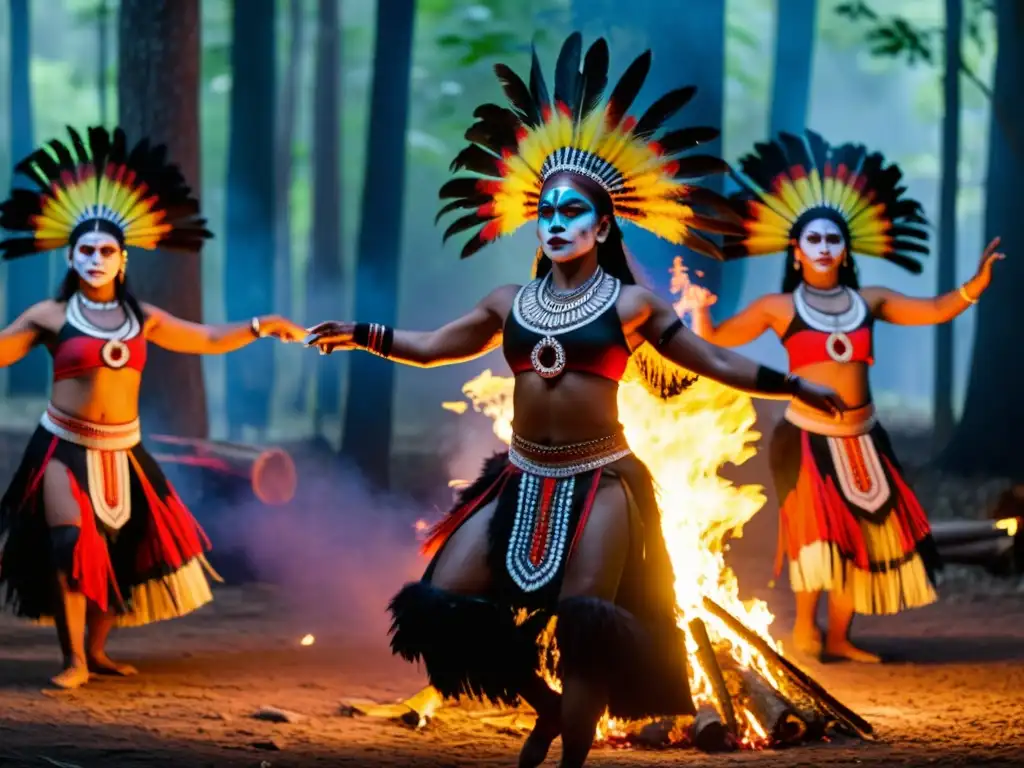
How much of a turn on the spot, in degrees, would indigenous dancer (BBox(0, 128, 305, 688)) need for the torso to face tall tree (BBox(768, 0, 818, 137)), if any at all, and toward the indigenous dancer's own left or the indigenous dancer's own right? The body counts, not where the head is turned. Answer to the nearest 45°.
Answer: approximately 135° to the indigenous dancer's own left

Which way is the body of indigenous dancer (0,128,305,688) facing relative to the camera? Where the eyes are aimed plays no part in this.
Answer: toward the camera

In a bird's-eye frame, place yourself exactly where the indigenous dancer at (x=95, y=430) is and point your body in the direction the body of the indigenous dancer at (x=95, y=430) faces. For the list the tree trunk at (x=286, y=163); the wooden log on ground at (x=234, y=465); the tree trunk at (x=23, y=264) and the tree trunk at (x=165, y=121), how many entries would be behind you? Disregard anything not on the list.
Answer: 4

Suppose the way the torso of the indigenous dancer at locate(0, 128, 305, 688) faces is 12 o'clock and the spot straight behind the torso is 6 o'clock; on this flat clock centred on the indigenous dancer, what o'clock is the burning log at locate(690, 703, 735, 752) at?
The burning log is roughly at 10 o'clock from the indigenous dancer.

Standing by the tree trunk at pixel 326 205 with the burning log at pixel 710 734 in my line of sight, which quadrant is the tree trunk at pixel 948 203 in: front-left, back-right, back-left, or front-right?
front-left

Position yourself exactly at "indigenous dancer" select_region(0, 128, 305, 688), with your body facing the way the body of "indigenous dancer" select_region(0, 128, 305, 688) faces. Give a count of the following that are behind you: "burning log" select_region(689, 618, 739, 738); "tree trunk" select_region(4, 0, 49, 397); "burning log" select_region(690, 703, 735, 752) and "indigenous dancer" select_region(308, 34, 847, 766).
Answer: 1

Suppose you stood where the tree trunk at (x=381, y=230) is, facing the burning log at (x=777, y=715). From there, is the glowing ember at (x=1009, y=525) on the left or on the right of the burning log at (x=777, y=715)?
left

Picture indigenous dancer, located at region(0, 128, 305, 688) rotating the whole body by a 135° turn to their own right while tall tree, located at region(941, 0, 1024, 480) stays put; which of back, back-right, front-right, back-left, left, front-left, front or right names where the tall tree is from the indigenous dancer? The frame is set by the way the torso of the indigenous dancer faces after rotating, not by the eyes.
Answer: right

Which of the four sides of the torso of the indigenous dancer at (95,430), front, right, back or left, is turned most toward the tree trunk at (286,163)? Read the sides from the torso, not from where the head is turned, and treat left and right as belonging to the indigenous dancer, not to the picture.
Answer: back

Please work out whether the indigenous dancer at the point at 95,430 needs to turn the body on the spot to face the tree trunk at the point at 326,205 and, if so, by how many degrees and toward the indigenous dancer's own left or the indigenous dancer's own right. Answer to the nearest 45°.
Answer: approximately 180°

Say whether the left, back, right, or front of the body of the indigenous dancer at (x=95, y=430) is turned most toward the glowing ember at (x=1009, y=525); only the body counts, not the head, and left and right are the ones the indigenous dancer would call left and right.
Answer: left

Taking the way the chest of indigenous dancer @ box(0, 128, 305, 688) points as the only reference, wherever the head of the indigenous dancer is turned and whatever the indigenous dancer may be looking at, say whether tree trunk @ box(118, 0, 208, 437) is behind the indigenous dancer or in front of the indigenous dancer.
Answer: behind

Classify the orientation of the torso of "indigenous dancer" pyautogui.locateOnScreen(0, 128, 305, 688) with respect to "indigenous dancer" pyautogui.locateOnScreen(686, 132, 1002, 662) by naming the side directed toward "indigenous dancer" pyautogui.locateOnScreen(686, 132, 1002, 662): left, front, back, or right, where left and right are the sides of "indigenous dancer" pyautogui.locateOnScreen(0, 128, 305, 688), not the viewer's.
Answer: left

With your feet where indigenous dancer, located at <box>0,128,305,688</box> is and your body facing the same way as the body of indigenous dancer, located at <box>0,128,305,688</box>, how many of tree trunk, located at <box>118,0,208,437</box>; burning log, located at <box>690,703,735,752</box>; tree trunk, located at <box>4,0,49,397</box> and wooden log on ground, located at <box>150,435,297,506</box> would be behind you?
3

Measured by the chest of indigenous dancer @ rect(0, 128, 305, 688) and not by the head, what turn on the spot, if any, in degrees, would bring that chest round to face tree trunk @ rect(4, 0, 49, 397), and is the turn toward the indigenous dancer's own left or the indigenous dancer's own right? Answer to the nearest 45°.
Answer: approximately 180°
